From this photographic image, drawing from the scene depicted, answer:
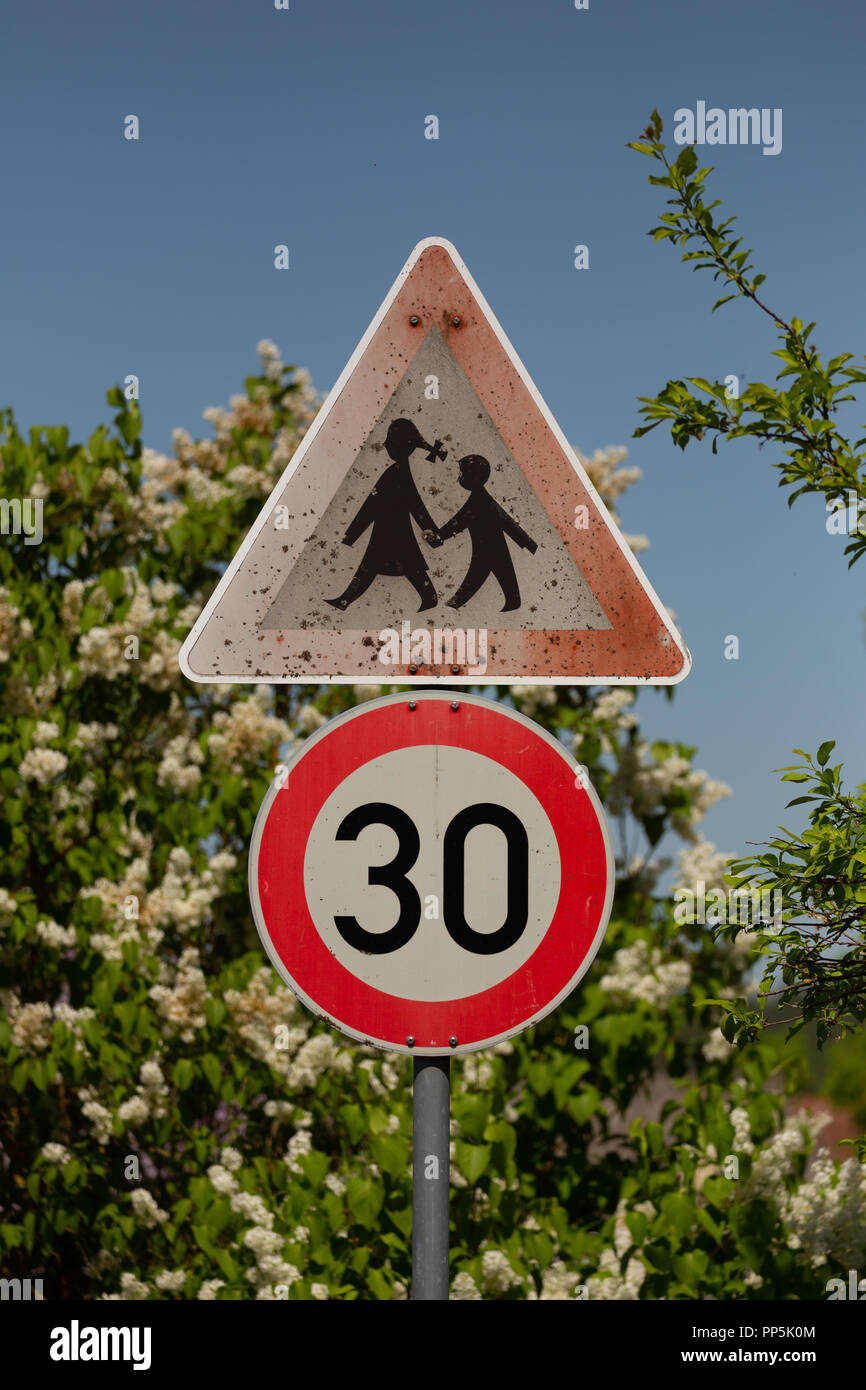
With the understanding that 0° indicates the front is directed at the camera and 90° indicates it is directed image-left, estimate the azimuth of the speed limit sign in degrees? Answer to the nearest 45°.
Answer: approximately 0°

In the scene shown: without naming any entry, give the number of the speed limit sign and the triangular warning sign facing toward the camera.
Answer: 2

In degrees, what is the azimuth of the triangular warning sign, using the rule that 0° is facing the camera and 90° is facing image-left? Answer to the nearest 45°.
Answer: approximately 0°

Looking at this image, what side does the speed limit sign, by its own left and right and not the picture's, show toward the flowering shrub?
back
